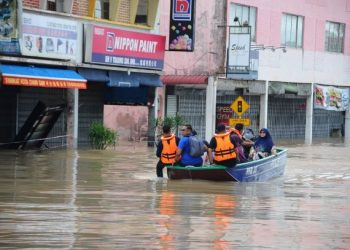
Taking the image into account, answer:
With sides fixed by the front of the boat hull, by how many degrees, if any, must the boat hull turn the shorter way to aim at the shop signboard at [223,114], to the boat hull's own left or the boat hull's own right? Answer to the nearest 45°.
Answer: approximately 90° to the boat hull's own left

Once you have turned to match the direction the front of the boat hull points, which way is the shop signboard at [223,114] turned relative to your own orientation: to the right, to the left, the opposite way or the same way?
to the right

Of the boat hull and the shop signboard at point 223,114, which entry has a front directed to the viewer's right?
the boat hull

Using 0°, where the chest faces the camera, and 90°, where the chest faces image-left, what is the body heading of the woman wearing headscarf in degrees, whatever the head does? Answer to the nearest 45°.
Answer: approximately 45°

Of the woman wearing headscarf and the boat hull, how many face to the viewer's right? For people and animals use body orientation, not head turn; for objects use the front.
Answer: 1

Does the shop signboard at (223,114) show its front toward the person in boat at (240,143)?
yes

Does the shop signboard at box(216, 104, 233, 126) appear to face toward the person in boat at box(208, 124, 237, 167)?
yes

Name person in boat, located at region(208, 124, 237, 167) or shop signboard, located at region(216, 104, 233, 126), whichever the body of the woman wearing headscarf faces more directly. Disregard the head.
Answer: the person in boat

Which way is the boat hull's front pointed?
to the viewer's right

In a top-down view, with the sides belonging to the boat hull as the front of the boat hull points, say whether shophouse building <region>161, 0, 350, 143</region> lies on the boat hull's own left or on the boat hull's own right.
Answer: on the boat hull's own left

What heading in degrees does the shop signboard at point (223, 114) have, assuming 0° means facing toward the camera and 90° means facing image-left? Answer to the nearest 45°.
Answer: approximately 0°

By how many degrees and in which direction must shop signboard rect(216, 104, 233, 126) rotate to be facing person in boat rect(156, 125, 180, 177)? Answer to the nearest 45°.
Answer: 0° — it already faces them

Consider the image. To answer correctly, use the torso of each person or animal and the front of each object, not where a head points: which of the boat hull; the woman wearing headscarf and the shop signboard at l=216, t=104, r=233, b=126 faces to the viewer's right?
the boat hull

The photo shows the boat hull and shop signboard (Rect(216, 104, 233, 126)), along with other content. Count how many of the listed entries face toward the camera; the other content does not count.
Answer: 1
